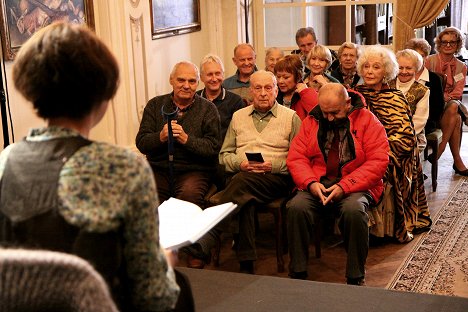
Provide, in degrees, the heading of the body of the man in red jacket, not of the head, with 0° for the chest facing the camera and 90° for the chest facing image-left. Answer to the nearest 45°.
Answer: approximately 0°

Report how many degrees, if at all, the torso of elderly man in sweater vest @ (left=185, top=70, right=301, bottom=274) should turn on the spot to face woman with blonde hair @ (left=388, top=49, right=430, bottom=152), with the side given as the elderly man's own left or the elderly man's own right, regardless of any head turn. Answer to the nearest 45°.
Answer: approximately 135° to the elderly man's own left

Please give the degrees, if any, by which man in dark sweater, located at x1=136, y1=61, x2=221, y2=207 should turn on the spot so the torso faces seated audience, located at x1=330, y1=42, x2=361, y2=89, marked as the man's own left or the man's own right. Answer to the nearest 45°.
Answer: approximately 135° to the man's own left

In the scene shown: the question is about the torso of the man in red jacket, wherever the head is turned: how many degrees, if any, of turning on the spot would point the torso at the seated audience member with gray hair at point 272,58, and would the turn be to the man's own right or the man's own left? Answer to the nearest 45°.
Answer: approximately 180°

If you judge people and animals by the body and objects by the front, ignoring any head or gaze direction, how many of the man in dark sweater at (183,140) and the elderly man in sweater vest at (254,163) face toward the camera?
2

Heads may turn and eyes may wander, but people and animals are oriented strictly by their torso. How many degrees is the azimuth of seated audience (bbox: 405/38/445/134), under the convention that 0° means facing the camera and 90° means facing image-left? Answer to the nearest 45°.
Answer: approximately 45°

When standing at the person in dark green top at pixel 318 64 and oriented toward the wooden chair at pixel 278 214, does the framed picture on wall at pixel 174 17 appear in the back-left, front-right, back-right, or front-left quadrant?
back-right

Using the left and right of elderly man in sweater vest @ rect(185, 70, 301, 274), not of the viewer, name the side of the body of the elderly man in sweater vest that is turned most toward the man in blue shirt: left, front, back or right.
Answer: back
